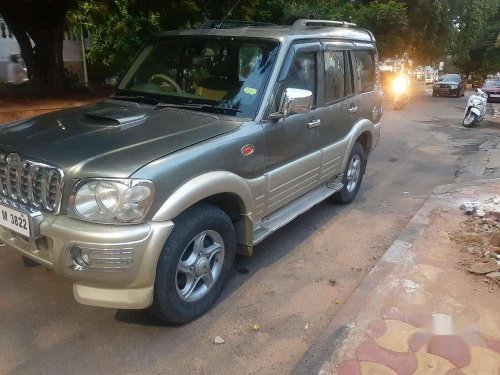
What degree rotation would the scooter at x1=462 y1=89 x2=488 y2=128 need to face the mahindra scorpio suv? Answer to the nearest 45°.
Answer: approximately 45° to its left

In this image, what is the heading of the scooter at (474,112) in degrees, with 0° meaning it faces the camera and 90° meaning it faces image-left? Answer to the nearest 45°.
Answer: approximately 45°

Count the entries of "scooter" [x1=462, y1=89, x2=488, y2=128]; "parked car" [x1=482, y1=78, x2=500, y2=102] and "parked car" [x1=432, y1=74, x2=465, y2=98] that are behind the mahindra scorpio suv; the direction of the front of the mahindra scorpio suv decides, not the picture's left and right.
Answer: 3

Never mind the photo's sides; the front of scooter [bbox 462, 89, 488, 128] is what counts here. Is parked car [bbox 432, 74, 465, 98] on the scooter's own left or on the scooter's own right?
on the scooter's own right

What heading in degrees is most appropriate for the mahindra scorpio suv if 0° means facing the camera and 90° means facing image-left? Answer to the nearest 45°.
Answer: approximately 45°

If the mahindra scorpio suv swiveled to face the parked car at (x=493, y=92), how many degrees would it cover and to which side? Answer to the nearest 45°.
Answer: approximately 180°

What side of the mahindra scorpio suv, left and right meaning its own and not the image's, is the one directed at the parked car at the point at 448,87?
back

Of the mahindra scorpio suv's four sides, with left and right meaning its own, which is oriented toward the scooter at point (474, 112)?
back

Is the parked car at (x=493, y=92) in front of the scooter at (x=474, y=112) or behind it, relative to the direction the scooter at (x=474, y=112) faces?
behind
